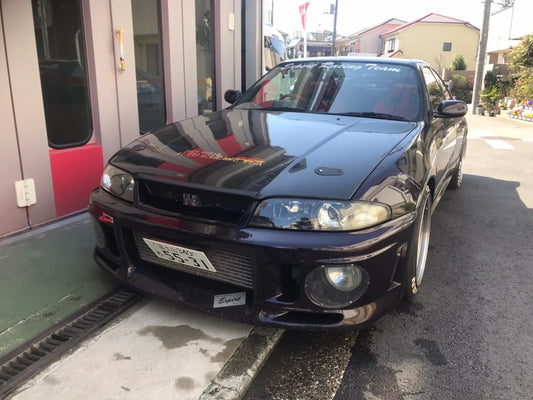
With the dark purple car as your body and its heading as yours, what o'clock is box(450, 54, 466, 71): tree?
The tree is roughly at 5 o'clock from the dark purple car.

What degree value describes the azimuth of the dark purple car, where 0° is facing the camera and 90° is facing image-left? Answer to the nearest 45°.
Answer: approximately 45°

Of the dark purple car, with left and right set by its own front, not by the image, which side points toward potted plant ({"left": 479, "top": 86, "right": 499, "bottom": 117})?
back

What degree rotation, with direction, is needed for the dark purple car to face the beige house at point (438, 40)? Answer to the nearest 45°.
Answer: approximately 135° to its right

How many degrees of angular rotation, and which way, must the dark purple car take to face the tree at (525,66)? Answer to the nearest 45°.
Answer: approximately 180°

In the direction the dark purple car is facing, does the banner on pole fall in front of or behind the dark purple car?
behind
